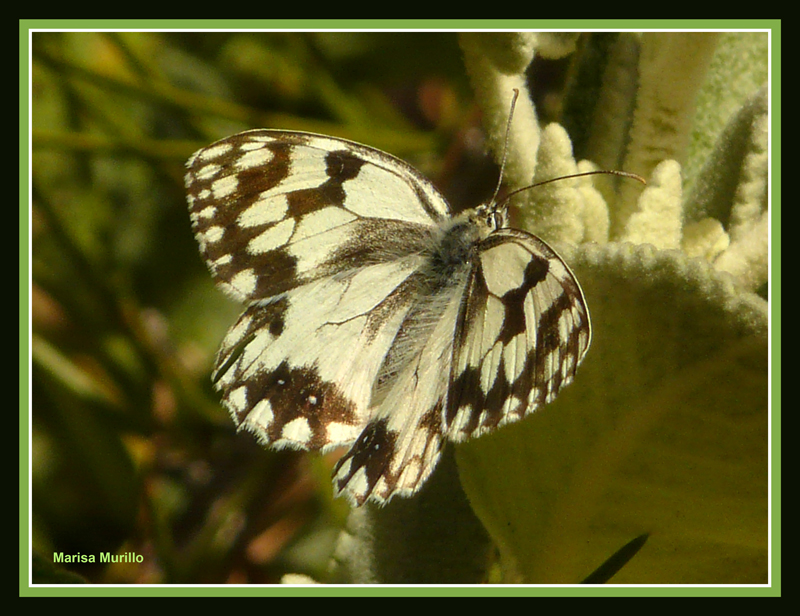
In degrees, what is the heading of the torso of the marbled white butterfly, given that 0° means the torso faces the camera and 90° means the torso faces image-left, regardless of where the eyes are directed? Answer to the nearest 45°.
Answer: approximately 225°
